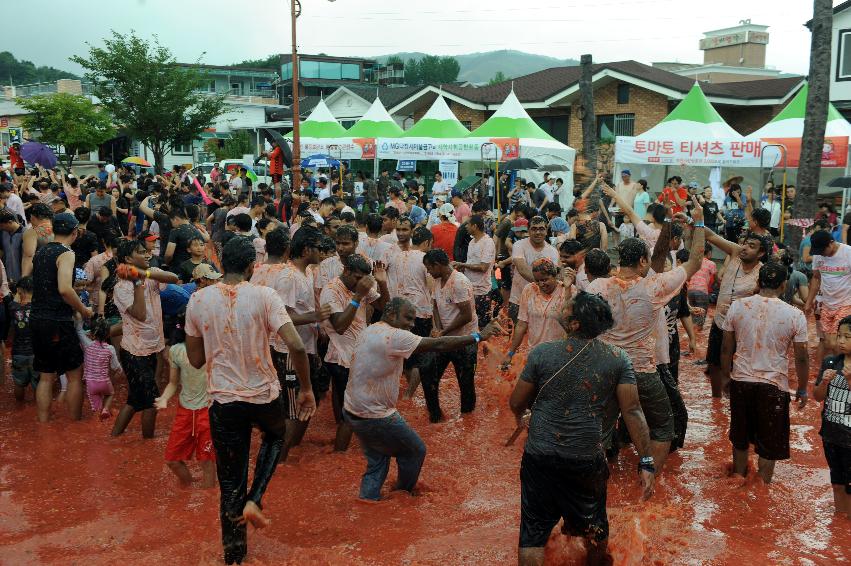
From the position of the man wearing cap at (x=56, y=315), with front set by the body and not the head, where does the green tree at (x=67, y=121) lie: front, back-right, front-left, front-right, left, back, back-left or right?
front-left

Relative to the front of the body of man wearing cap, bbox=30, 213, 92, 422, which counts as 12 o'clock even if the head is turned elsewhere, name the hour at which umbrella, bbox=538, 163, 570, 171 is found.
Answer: The umbrella is roughly at 12 o'clock from the man wearing cap.

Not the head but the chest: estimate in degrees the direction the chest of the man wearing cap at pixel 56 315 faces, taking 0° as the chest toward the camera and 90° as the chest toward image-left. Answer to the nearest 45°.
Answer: approximately 225°

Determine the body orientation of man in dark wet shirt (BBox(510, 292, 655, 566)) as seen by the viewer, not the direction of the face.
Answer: away from the camera

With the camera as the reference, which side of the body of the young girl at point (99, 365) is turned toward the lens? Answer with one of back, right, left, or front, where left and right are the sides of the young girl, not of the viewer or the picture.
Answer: back

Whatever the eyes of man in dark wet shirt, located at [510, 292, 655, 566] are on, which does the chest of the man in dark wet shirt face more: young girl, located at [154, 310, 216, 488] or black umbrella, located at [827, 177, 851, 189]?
the black umbrella

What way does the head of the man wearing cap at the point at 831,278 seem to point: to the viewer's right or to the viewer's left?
to the viewer's left

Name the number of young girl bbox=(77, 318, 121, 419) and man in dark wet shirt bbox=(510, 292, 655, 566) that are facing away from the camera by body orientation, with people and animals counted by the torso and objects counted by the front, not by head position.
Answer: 2

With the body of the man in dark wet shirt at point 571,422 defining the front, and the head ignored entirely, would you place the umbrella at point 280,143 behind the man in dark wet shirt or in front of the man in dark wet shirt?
in front
